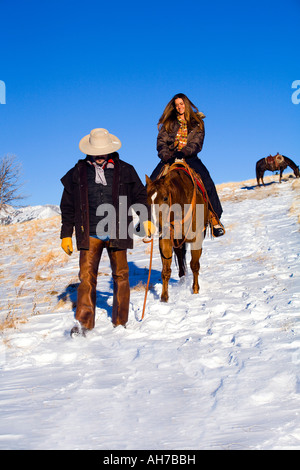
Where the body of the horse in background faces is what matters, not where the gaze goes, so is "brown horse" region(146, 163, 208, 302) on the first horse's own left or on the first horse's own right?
on the first horse's own right

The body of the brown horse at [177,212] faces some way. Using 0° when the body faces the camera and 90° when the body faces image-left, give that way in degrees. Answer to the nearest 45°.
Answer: approximately 0°

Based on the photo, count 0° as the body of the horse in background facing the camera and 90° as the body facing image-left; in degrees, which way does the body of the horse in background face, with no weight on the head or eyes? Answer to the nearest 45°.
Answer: approximately 270°

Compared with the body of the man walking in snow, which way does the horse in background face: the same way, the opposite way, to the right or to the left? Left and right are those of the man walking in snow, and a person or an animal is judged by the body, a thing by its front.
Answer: to the left

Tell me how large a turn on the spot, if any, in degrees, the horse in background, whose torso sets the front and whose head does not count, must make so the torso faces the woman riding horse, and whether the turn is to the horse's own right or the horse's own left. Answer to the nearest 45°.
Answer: approximately 90° to the horse's own right

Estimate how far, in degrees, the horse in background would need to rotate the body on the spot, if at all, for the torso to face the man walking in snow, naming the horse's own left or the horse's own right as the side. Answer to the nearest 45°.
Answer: approximately 90° to the horse's own right

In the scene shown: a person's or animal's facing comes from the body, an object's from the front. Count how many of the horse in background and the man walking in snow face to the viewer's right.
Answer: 1

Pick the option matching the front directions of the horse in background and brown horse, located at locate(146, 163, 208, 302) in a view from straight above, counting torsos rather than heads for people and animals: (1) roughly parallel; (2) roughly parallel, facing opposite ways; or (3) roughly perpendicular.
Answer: roughly perpendicular

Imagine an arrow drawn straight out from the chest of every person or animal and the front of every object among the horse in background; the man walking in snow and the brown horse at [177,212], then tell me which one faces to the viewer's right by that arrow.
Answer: the horse in background
